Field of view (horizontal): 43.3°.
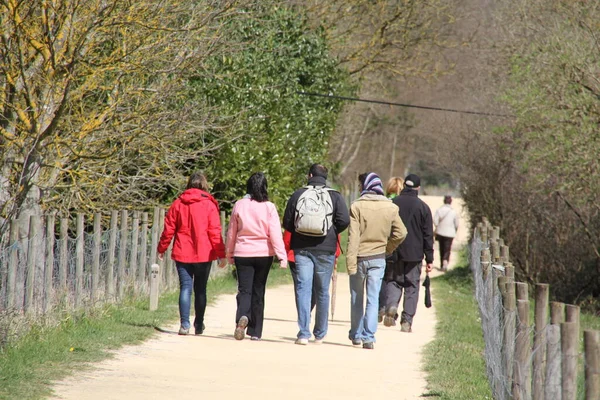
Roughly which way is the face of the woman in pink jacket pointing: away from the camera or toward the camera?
away from the camera

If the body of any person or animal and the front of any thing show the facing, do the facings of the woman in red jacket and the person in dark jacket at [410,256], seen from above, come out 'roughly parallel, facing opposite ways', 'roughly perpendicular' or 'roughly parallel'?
roughly parallel

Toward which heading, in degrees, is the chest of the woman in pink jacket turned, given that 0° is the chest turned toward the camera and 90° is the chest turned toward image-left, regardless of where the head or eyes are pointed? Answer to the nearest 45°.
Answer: approximately 180°

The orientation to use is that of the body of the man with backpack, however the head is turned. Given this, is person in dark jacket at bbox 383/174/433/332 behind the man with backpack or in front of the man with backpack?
in front

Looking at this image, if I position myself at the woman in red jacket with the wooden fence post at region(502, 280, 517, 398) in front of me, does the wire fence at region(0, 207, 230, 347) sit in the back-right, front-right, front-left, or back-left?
back-right

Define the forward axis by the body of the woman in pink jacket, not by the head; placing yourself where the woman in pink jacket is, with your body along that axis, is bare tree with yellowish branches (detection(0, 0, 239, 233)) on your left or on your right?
on your left

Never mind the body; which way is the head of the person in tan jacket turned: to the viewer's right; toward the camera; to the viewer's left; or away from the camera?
away from the camera

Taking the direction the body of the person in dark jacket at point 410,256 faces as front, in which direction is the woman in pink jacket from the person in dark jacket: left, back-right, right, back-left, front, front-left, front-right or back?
back-left

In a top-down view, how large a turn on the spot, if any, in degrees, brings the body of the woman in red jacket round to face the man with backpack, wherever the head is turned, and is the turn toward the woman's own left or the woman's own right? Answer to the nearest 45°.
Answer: approximately 90° to the woman's own right

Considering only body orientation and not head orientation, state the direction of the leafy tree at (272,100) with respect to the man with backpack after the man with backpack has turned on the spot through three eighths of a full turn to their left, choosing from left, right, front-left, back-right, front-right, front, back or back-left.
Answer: back-right

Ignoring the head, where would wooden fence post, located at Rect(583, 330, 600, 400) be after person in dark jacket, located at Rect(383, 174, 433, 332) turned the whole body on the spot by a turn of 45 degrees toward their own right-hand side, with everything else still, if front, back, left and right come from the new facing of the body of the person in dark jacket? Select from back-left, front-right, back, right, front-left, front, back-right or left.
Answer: back-right

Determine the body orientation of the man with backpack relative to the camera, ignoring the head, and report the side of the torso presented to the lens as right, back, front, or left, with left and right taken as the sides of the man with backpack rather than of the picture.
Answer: back

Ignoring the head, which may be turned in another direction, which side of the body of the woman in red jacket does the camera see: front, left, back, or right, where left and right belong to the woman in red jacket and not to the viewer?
back

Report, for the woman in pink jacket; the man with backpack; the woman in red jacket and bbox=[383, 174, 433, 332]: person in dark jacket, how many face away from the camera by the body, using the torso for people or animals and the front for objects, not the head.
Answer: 4

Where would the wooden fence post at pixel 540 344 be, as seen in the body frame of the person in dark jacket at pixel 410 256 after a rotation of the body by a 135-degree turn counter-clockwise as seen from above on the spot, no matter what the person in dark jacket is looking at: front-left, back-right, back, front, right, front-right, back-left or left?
front-left

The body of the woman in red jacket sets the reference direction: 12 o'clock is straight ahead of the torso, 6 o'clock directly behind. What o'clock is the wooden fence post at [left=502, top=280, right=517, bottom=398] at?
The wooden fence post is roughly at 5 o'clock from the woman in red jacket.
